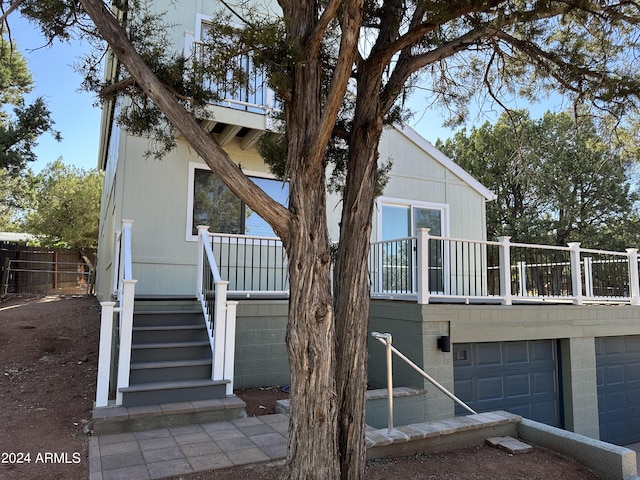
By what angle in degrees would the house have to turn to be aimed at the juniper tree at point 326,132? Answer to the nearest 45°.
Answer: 0° — it already faces it

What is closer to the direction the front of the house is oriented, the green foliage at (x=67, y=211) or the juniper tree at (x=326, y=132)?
the juniper tree

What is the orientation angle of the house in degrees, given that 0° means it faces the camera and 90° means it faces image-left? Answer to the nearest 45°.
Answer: approximately 0°

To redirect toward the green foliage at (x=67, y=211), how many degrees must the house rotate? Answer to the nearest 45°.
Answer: approximately 135° to its right

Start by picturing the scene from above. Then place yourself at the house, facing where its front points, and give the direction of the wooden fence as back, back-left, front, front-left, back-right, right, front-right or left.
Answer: back-right

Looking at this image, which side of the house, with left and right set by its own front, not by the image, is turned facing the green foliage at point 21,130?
right

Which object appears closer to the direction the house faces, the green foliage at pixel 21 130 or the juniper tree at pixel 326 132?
the juniper tree

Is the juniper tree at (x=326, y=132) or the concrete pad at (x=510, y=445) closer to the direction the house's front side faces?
the juniper tree
